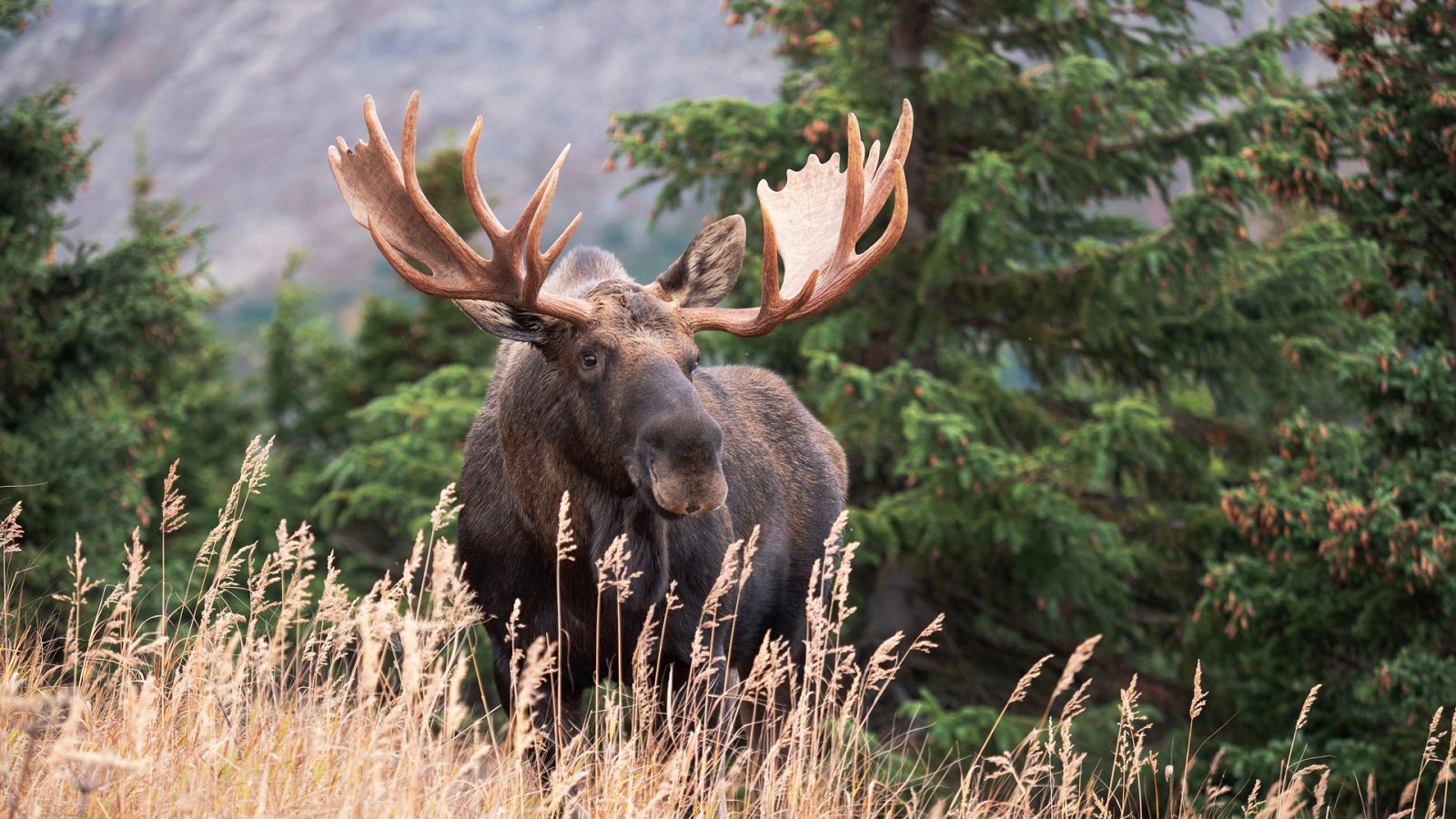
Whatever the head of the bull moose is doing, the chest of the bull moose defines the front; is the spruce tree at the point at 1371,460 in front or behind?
behind

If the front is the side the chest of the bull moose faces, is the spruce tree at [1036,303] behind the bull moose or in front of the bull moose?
behind

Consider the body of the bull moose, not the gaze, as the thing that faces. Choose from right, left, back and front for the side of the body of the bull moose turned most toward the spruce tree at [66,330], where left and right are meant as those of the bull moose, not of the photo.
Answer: right

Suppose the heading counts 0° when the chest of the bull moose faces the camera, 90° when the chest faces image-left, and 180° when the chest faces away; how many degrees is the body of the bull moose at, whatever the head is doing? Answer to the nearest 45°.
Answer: approximately 45°
